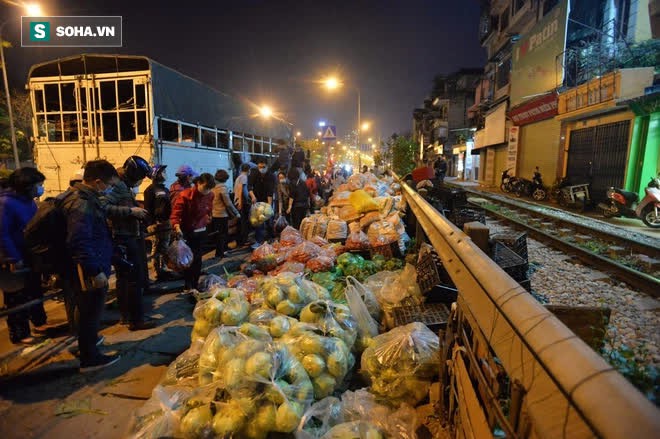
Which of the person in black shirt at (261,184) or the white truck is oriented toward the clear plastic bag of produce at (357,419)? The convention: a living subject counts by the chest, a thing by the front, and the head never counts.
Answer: the person in black shirt

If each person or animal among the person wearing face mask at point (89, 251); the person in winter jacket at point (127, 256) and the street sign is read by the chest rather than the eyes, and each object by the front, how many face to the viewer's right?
2

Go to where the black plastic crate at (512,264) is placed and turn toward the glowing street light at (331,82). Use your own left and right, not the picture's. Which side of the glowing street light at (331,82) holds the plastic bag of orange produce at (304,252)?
left

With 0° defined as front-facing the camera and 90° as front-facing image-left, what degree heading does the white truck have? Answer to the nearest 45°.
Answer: approximately 225°

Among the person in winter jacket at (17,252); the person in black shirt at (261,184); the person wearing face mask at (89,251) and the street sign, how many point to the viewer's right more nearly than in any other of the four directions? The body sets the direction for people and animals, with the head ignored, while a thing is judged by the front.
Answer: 2

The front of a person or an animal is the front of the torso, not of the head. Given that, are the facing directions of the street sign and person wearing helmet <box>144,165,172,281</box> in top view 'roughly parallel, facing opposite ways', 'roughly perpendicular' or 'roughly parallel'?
roughly perpendicular

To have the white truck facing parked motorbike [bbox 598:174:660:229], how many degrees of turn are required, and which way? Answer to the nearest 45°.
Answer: approximately 45° to its right

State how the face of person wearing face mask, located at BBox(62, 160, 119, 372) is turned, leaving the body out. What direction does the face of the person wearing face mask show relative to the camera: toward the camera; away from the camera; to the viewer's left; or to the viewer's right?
to the viewer's right

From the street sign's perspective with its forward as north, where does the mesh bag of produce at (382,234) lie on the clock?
The mesh bag of produce is roughly at 12 o'clock from the street sign.

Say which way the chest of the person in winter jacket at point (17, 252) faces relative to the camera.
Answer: to the viewer's right

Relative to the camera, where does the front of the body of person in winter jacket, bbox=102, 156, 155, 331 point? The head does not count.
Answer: to the viewer's right

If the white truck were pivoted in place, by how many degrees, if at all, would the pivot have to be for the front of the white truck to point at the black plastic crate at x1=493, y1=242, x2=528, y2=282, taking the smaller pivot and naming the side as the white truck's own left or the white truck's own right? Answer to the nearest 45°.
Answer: approximately 90° to the white truck's own right
